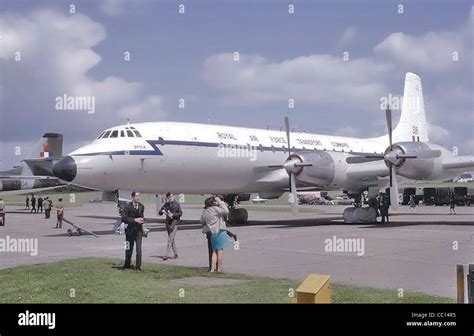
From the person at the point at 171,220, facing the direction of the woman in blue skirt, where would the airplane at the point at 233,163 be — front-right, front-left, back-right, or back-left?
back-left

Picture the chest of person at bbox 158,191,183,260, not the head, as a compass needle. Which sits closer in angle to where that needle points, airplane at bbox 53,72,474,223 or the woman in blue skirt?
the woman in blue skirt

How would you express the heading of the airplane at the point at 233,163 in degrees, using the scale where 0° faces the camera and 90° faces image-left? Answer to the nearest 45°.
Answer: approximately 45°

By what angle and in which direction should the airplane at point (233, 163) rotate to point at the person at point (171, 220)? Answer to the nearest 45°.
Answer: approximately 45° to its left

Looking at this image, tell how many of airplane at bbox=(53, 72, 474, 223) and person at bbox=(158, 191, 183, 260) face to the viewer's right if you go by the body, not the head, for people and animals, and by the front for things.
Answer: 0

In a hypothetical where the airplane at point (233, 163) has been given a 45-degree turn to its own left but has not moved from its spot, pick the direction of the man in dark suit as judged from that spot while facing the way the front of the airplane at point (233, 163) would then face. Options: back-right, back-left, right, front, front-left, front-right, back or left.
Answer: front

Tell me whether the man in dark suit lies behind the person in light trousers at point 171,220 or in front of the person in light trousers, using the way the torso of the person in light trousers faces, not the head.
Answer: in front

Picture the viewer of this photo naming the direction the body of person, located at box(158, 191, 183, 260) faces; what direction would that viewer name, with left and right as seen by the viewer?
facing the viewer and to the left of the viewer

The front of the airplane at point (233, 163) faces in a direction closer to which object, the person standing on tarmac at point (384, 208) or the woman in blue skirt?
the woman in blue skirt

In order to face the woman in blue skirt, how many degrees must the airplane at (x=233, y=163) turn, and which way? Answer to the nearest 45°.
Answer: approximately 45° to its left

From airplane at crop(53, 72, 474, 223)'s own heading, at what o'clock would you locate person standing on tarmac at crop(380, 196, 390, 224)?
The person standing on tarmac is roughly at 7 o'clock from the airplane.

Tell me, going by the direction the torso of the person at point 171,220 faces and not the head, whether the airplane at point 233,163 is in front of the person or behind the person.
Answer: behind
